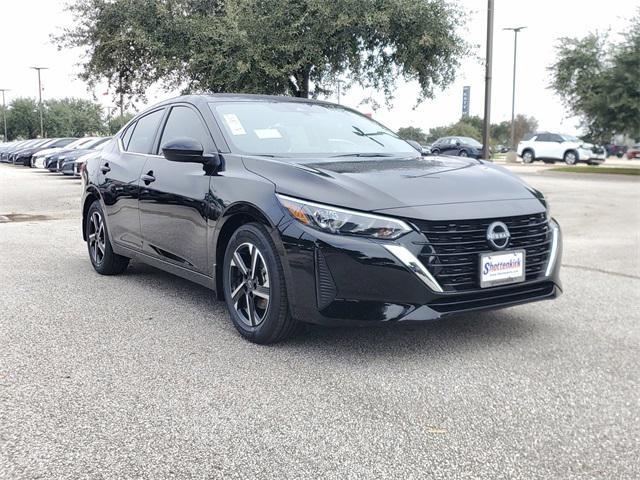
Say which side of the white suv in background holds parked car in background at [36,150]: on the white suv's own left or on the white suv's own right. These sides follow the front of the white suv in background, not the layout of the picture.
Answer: on the white suv's own right

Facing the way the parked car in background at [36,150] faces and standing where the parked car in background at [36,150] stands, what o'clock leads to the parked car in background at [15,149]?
the parked car in background at [15,149] is roughly at 4 o'clock from the parked car in background at [36,150].

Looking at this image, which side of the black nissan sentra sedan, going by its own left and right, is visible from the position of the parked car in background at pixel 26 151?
back

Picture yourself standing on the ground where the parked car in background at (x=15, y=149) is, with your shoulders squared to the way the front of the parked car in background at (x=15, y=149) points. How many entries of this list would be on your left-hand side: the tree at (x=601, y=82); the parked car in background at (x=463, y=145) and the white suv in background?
3

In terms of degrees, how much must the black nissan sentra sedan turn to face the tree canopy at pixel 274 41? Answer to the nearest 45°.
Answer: approximately 135° to its left

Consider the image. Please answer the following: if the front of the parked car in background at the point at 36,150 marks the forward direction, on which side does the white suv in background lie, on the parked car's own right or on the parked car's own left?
on the parked car's own left

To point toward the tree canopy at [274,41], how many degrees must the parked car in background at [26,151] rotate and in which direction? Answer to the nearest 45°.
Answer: approximately 45° to its left
